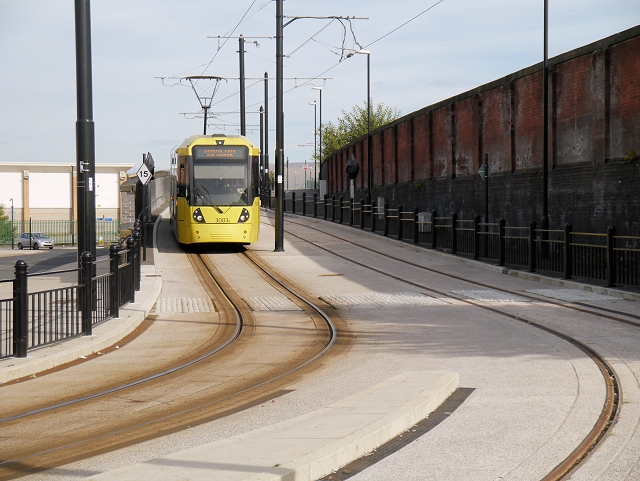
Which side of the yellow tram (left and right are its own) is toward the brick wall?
left

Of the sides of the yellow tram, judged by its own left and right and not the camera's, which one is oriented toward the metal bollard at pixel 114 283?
front

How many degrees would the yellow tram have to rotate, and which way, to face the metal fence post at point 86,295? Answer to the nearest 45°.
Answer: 0° — it already faces it

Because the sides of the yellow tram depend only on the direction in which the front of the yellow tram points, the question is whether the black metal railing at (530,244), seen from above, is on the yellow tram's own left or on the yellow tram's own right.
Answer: on the yellow tram's own left

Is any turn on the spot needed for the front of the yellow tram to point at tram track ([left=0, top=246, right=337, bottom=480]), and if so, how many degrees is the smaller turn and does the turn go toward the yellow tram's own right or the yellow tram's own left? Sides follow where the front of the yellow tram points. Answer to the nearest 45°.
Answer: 0° — it already faces it

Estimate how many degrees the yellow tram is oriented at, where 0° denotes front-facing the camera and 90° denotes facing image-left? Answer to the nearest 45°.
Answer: approximately 0°

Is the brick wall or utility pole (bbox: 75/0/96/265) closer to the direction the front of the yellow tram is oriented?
the utility pole

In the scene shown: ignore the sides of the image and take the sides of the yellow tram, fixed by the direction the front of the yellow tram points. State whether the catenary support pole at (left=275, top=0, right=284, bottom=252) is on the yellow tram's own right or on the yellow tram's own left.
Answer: on the yellow tram's own left

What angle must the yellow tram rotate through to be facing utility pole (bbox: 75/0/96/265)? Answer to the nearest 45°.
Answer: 0° — it already faces it

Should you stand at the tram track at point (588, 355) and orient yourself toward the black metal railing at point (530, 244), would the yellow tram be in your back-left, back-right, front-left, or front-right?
front-left

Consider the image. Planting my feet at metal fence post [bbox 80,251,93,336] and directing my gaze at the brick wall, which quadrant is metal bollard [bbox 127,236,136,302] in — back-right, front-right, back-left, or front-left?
front-left

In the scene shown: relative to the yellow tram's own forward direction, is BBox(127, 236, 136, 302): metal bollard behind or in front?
in front

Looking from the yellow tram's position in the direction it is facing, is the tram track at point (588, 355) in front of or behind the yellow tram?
in front

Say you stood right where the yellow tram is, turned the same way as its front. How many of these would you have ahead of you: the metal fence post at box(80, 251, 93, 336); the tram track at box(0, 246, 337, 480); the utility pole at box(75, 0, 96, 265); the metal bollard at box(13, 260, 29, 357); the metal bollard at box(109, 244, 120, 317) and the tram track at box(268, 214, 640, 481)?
6

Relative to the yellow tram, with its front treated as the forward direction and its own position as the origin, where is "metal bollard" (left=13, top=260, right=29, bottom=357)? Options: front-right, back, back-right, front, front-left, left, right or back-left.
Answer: front

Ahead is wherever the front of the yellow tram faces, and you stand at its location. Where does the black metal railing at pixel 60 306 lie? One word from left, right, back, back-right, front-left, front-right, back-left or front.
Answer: front
